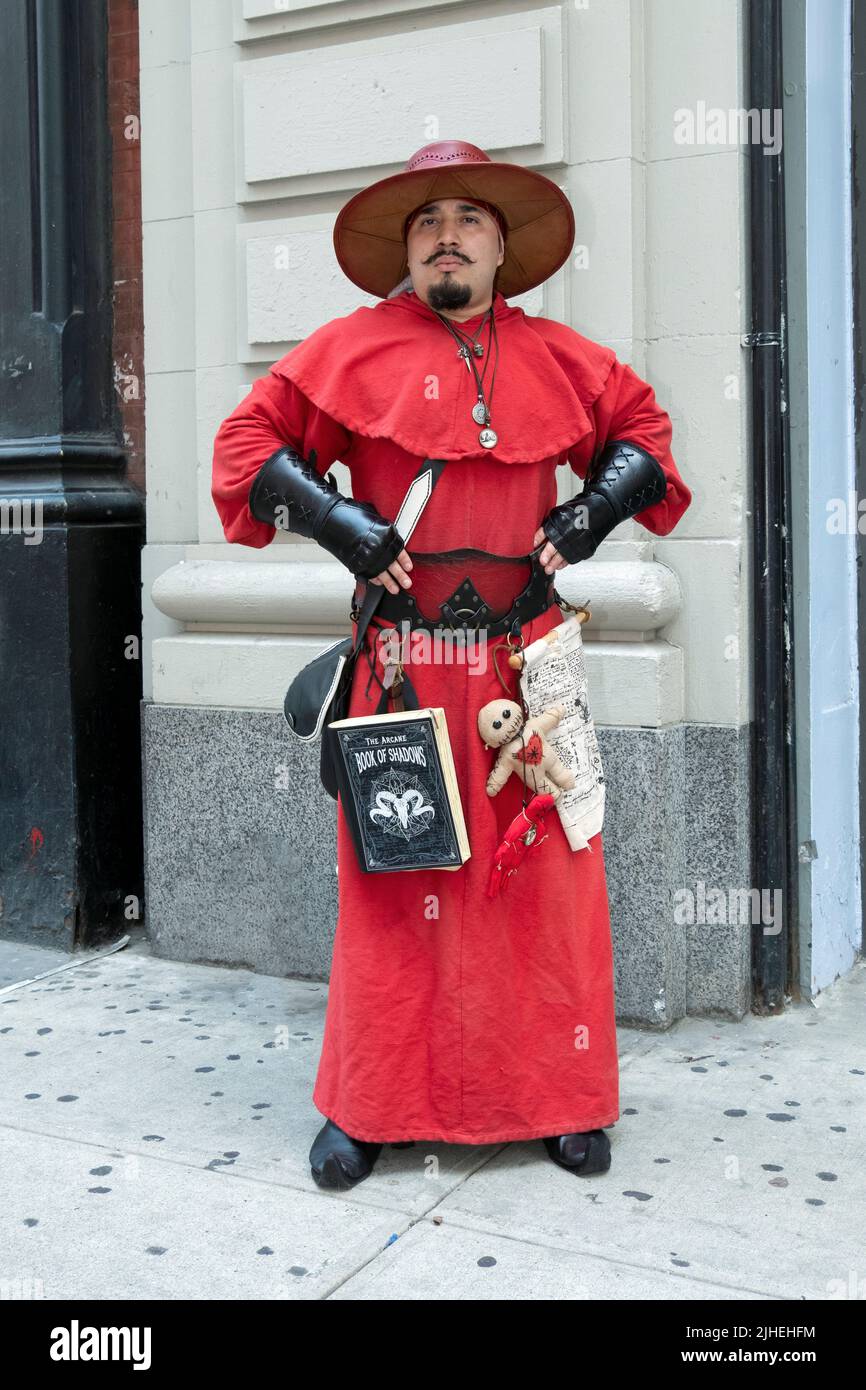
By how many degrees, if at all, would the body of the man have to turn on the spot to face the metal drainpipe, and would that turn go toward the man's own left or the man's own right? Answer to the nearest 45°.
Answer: approximately 135° to the man's own left

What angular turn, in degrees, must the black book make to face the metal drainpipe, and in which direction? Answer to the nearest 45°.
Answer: approximately 135° to its left

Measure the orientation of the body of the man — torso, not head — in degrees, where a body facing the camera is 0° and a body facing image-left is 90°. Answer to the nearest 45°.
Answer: approximately 0°
